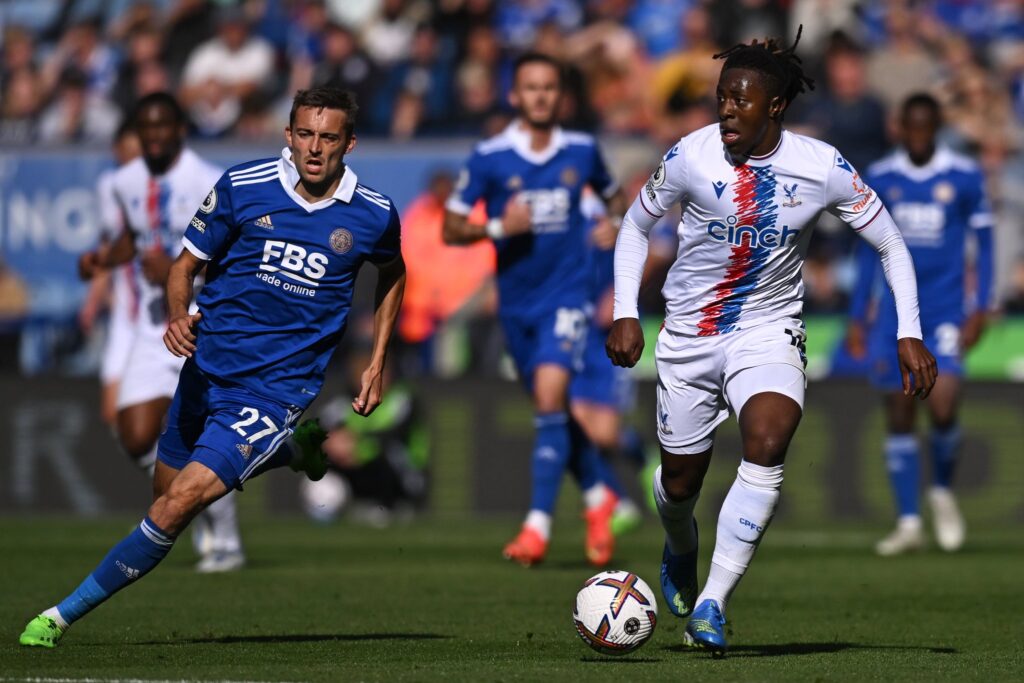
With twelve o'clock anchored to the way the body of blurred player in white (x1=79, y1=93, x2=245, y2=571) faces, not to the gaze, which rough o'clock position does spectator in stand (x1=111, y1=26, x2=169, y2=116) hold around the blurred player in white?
The spectator in stand is roughly at 6 o'clock from the blurred player in white.

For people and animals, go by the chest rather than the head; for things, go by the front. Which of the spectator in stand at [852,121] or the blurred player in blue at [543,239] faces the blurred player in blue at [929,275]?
the spectator in stand

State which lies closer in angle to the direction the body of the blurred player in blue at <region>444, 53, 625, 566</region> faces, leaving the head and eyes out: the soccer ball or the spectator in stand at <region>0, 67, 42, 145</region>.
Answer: the soccer ball

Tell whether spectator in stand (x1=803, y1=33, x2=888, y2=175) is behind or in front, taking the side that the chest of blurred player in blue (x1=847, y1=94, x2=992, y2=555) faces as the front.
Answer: behind
